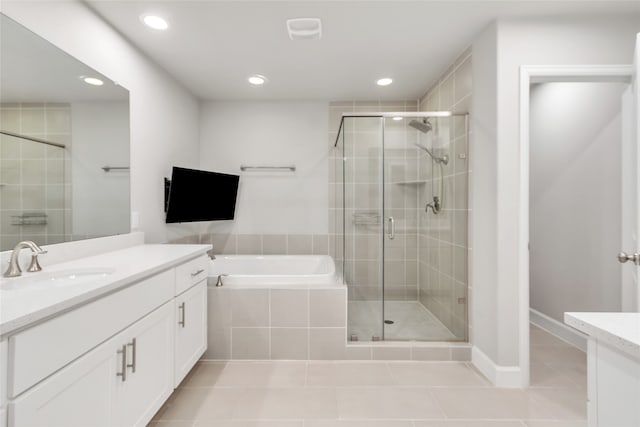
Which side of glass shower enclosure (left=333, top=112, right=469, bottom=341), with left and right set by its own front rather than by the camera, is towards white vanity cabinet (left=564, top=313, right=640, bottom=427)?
front

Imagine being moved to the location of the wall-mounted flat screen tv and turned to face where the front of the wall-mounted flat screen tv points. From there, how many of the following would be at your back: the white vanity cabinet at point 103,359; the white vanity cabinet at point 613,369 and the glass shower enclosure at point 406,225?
0

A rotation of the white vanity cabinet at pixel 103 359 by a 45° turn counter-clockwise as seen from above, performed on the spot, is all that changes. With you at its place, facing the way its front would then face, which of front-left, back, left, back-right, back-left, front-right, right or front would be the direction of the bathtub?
front-left

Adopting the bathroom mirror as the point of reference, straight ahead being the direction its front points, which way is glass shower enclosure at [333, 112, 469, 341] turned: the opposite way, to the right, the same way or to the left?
to the right

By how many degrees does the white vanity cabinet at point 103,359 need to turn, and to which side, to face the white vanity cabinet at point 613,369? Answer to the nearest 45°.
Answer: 0° — it already faces it

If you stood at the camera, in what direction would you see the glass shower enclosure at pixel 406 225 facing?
facing the viewer

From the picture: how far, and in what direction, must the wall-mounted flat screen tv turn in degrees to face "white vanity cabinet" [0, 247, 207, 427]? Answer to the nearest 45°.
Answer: approximately 45° to its right

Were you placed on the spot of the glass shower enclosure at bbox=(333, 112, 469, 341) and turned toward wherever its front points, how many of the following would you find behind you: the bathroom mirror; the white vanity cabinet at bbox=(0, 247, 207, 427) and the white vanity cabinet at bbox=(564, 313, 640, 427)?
0

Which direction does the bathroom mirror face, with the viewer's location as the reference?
facing the viewer and to the right of the viewer

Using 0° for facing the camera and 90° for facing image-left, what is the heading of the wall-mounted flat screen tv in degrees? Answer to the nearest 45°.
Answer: approximately 315°

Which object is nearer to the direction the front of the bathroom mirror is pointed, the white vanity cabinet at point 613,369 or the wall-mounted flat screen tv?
the white vanity cabinet
